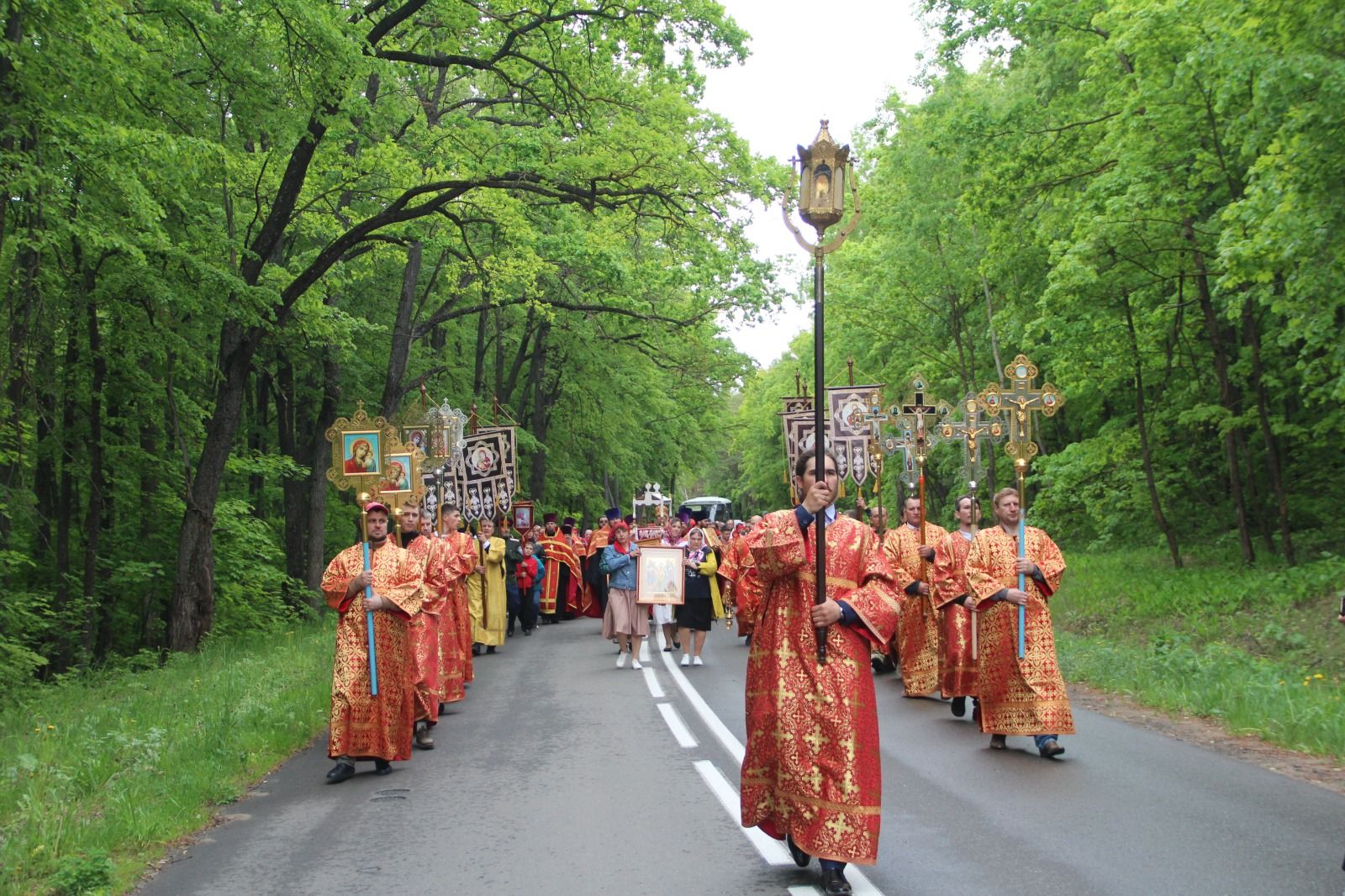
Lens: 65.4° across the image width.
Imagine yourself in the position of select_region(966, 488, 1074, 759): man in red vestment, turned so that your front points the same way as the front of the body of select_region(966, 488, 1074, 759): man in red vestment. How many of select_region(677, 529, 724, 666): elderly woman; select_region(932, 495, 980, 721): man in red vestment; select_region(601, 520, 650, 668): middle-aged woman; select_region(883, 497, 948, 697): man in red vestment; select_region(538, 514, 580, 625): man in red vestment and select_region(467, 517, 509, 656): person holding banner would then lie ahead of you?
0

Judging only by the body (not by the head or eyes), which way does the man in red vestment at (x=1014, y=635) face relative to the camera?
toward the camera

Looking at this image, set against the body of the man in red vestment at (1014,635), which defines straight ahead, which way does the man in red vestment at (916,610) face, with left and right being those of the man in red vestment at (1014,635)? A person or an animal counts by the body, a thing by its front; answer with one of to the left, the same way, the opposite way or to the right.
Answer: the same way

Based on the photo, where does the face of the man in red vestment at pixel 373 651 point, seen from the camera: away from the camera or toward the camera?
toward the camera

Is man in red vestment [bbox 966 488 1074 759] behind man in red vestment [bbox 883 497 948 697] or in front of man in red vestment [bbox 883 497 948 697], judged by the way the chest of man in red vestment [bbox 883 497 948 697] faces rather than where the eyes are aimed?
in front

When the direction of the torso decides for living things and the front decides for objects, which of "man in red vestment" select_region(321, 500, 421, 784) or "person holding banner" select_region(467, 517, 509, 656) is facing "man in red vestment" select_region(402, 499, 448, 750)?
the person holding banner

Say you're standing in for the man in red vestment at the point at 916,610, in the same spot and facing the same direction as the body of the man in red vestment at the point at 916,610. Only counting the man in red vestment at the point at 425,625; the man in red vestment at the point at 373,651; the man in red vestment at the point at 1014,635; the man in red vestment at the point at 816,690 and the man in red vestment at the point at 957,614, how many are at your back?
0

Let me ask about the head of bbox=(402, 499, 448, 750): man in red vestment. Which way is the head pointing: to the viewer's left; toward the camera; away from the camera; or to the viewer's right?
toward the camera

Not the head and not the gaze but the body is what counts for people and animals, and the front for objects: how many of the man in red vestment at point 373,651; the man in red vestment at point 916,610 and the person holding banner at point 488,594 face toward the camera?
3

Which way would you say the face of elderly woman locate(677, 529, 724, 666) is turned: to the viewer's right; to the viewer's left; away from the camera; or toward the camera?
toward the camera

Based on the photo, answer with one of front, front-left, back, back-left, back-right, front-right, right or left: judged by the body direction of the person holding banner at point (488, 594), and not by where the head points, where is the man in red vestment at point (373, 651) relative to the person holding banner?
front

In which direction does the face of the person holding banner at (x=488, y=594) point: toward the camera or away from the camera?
toward the camera

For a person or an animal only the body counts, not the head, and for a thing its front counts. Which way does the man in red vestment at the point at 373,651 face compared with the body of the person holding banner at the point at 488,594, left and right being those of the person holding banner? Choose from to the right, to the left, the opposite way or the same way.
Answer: the same way

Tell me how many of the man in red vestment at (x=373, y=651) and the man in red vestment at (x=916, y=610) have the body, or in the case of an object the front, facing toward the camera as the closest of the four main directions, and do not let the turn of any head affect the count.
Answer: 2

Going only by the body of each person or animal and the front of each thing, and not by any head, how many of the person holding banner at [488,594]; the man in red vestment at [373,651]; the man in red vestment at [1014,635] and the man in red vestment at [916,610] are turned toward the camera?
4

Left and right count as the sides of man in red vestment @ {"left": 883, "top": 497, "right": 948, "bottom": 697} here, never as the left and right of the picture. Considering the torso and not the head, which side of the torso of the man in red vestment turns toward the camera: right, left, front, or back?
front

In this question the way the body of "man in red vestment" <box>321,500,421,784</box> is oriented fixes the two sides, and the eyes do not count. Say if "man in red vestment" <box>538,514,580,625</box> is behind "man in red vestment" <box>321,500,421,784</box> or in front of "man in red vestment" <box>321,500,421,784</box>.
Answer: behind

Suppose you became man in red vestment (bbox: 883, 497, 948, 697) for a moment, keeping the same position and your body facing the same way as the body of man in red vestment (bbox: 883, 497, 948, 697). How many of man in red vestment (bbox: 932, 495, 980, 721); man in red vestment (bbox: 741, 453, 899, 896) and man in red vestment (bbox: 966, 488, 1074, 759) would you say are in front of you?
3
